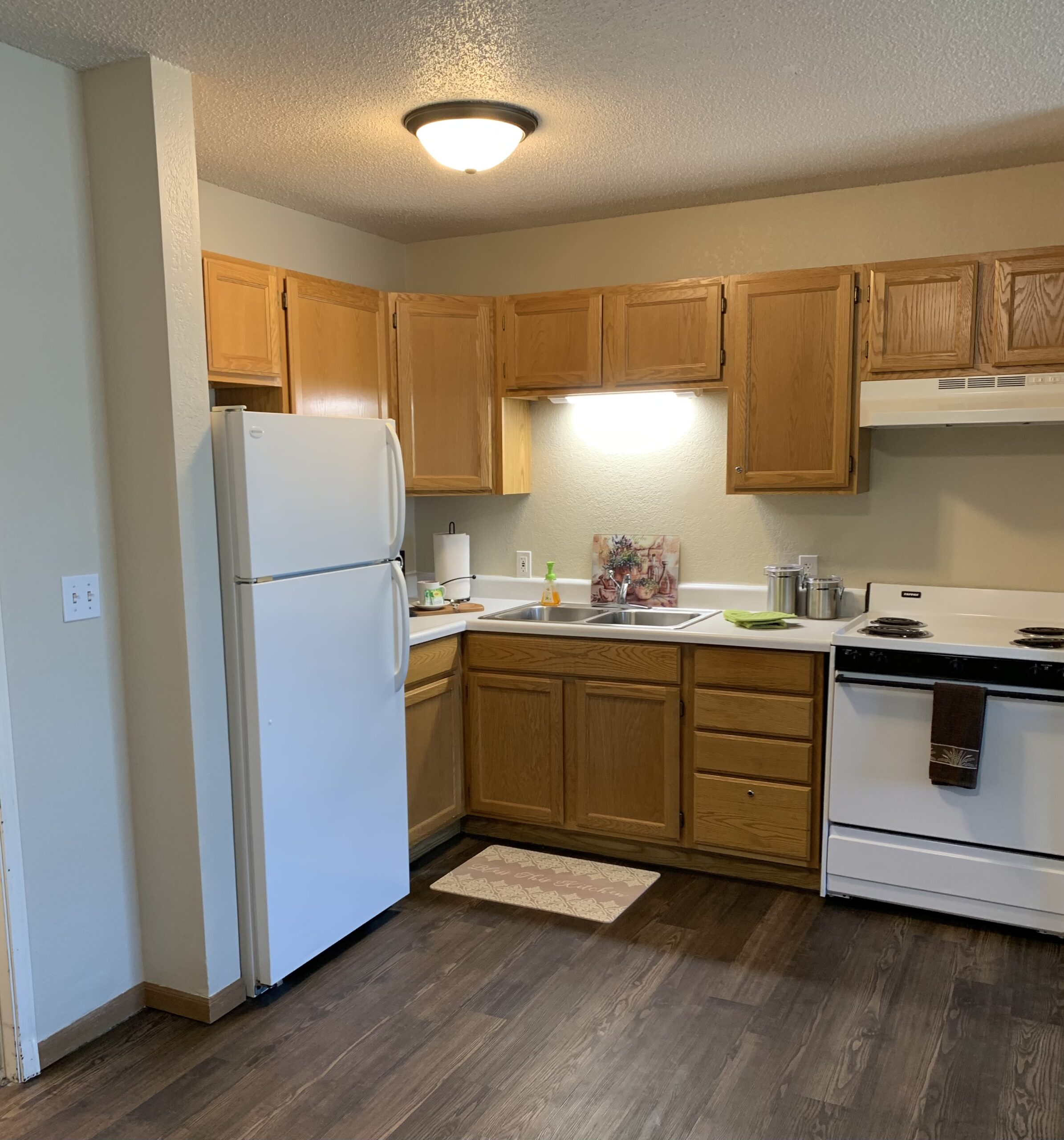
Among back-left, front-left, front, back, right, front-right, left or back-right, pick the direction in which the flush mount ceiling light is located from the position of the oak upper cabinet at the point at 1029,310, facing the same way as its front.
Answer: front-right

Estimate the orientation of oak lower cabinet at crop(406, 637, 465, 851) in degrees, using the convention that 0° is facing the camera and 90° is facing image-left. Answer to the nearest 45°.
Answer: approximately 315°

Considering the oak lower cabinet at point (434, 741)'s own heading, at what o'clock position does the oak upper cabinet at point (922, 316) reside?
The oak upper cabinet is roughly at 11 o'clock from the oak lower cabinet.

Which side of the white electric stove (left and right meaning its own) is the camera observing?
front

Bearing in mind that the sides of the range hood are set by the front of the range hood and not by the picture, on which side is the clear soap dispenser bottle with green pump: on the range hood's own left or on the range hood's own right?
on the range hood's own right

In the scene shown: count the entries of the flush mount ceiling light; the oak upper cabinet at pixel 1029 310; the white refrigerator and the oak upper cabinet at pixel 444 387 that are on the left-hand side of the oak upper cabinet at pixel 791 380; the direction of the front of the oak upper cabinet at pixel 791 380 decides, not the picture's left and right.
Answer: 1

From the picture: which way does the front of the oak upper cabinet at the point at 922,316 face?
toward the camera

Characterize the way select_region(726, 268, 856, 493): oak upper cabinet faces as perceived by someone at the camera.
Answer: facing the viewer

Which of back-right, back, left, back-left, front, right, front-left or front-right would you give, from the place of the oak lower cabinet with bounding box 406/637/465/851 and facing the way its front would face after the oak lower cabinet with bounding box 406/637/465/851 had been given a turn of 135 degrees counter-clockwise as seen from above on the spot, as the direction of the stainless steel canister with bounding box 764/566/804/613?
right

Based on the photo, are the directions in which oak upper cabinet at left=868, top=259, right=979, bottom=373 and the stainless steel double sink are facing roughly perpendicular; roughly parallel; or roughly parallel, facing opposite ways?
roughly parallel

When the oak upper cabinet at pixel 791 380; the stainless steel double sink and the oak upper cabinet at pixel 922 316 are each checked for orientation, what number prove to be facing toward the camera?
3

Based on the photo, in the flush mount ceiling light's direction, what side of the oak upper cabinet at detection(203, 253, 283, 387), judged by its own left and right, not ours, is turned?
front
